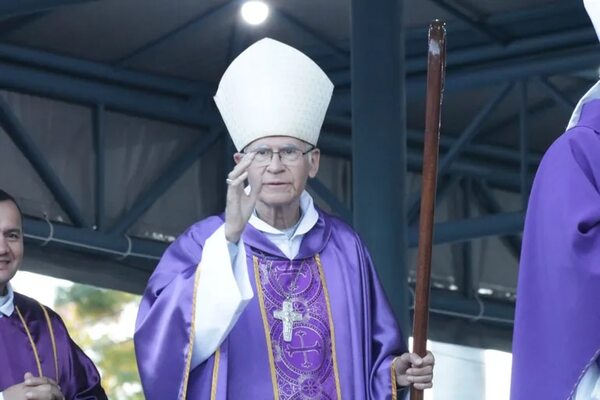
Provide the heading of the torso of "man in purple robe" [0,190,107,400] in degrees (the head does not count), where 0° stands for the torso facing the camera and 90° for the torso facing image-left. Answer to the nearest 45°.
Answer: approximately 315°
